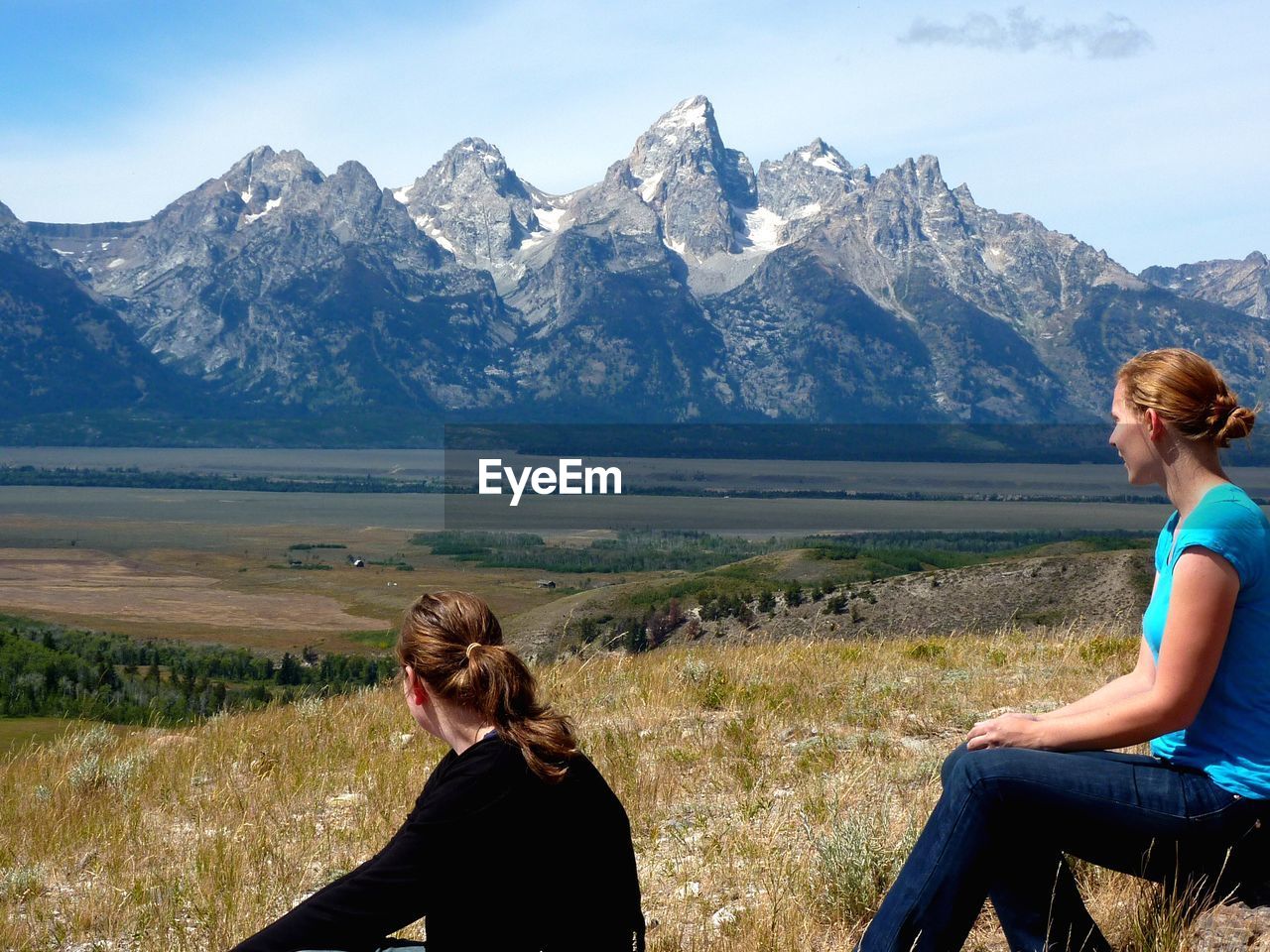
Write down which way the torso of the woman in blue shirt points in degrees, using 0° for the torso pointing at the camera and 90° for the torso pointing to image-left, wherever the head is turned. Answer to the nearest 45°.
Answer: approximately 90°

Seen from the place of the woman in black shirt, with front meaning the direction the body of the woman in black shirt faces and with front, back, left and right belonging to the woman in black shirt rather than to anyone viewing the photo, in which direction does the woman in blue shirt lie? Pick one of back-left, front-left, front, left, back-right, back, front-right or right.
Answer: back-right

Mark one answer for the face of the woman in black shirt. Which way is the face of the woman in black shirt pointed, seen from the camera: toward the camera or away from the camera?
away from the camera

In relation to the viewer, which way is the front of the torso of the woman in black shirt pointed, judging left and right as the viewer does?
facing away from the viewer and to the left of the viewer
